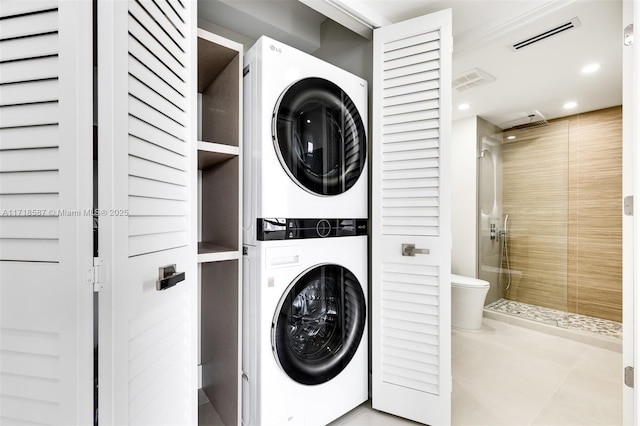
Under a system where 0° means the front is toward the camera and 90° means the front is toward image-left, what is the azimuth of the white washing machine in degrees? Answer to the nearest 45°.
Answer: approximately 315°

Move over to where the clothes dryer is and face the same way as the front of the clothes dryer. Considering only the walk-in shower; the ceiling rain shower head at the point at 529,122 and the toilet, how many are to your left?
3

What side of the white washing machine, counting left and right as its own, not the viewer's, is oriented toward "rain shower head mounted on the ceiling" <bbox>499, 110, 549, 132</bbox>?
left

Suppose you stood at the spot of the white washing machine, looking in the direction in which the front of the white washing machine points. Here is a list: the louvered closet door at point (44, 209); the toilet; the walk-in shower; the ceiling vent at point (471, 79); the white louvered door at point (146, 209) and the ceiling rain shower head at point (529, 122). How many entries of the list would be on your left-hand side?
4

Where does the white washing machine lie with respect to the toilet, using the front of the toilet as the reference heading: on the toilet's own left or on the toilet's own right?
on the toilet's own right

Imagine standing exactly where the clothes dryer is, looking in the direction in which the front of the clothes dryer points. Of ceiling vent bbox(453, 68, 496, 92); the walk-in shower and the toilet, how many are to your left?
3

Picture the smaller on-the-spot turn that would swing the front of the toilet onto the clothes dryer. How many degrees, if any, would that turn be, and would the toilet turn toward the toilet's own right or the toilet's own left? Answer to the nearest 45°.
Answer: approximately 90° to the toilet's own right

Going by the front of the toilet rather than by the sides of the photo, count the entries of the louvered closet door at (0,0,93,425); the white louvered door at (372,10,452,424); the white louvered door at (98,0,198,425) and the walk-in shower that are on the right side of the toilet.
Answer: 3

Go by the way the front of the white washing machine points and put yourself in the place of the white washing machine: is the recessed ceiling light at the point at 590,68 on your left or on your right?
on your left

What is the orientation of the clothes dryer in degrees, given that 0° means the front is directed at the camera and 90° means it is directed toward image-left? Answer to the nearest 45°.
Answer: approximately 315°
